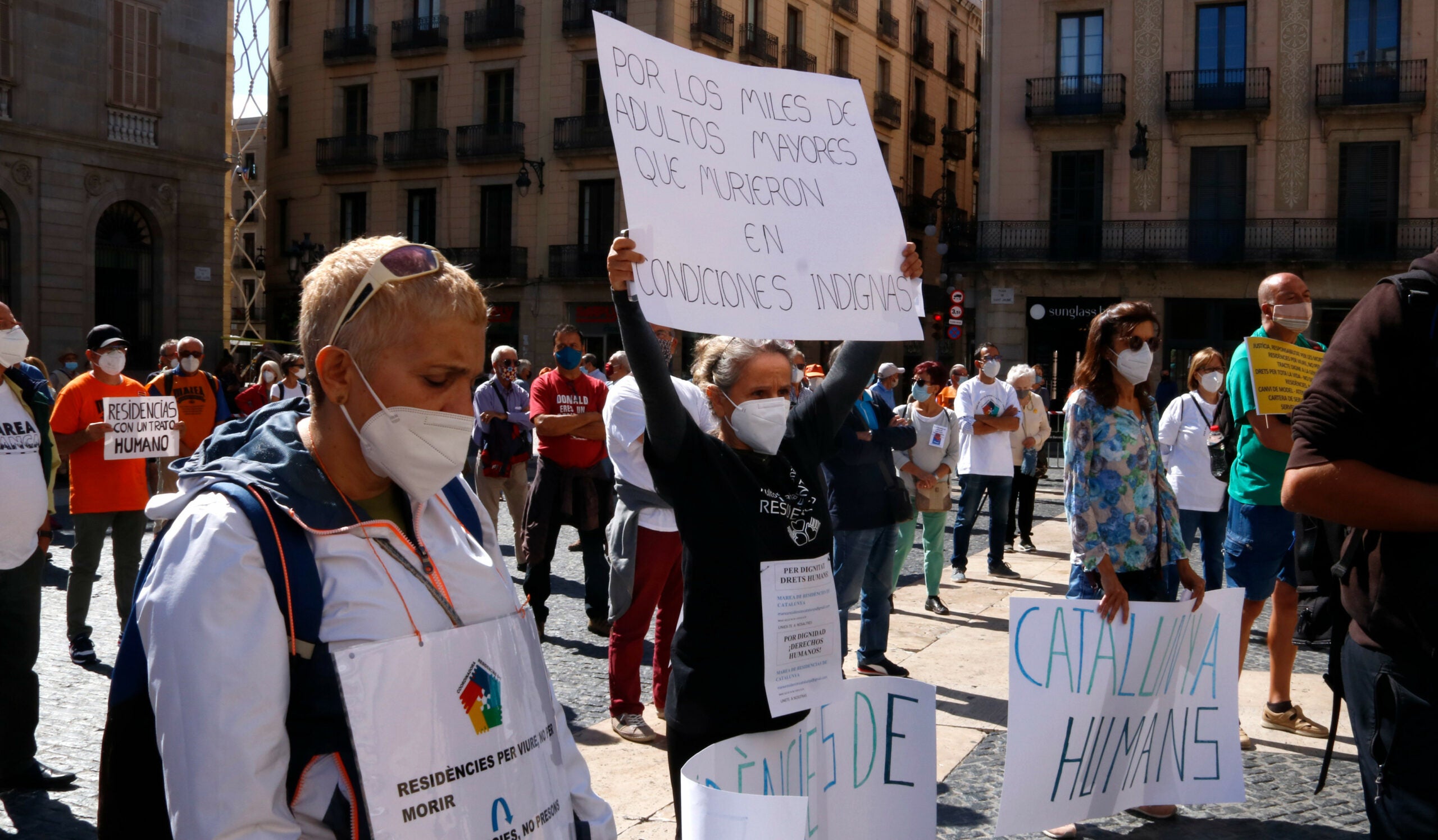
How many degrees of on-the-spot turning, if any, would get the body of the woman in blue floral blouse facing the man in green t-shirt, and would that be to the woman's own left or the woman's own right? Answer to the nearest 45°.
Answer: approximately 90° to the woman's own left

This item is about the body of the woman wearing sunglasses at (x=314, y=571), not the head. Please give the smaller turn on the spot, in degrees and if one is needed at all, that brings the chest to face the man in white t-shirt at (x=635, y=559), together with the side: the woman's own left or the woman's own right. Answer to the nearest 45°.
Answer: approximately 135° to the woman's own left

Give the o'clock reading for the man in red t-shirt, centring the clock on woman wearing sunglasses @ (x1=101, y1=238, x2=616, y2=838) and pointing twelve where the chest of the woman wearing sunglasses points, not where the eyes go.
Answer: The man in red t-shirt is roughly at 8 o'clock from the woman wearing sunglasses.

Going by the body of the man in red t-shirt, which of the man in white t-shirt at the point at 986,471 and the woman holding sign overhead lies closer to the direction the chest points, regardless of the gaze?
the woman holding sign overhead

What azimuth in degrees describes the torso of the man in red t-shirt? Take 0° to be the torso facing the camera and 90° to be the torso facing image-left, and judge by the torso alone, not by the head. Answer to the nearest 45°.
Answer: approximately 0°

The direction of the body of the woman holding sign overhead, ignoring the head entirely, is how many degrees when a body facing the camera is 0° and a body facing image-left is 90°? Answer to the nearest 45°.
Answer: approximately 315°

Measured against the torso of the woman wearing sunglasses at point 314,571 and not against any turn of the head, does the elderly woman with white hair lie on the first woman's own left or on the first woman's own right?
on the first woman's own left

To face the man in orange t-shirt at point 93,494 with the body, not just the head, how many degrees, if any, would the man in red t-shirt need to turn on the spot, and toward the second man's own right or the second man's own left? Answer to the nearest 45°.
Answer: approximately 90° to the second man's own right

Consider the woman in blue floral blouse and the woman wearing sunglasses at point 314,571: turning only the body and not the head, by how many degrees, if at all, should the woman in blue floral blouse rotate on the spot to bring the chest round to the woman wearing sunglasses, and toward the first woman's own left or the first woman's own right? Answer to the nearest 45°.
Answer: approximately 45° to the first woman's own right
